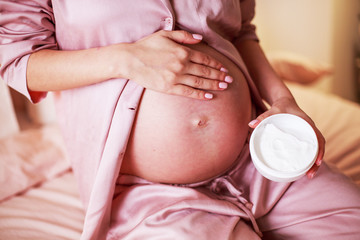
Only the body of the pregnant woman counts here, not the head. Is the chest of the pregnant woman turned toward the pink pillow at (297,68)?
no

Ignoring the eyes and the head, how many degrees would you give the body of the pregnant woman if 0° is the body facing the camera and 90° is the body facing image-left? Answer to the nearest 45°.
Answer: approximately 315°
